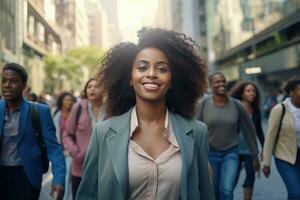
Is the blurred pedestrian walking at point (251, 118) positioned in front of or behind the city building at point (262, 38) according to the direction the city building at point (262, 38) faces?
in front

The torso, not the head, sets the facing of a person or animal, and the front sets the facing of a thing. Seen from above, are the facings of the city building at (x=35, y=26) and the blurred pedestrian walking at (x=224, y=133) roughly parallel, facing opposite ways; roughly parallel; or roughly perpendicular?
roughly perpendicular

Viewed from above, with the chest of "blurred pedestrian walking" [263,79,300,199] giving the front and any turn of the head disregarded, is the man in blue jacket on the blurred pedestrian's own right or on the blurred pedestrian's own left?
on the blurred pedestrian's own right

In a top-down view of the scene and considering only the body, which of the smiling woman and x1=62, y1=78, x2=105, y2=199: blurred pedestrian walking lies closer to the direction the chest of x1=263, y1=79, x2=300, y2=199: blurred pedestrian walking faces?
the smiling woman

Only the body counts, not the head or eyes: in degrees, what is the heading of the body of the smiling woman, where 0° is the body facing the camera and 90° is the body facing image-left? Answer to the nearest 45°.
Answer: approximately 0°

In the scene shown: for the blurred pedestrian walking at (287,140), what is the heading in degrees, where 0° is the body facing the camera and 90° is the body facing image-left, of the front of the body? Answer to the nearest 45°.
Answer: approximately 315°

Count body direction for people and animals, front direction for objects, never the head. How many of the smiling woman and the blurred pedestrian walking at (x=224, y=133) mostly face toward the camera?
2
